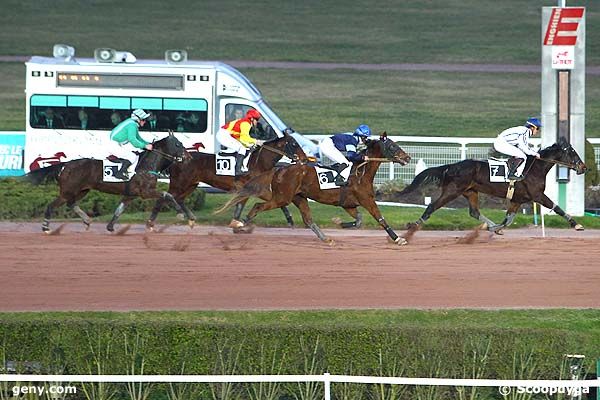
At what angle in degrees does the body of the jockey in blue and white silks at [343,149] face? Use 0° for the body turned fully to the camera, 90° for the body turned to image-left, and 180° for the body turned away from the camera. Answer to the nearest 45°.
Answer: approximately 270°

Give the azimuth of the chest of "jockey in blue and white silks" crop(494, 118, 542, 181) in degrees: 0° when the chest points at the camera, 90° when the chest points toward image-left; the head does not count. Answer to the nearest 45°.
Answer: approximately 270°

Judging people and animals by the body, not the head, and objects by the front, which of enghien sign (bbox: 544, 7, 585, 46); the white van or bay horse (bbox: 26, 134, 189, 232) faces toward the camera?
the enghien sign

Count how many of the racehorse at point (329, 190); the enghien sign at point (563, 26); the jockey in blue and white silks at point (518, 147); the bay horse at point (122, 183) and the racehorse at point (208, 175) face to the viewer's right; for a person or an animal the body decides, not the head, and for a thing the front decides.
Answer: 4

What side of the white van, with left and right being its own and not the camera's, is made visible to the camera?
right

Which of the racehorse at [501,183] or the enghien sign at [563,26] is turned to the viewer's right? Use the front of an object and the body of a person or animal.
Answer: the racehorse

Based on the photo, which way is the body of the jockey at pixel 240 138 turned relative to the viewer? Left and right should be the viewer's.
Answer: facing to the right of the viewer

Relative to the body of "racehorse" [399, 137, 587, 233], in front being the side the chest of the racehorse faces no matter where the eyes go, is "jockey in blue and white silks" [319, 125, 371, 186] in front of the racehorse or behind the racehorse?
behind

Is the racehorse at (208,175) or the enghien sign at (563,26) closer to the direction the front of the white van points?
the enghien sign

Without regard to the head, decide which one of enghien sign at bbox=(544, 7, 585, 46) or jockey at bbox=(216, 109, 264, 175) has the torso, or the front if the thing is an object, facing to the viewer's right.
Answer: the jockey

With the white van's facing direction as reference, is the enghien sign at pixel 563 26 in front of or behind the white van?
in front

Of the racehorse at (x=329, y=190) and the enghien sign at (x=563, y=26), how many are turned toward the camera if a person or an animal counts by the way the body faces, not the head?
1

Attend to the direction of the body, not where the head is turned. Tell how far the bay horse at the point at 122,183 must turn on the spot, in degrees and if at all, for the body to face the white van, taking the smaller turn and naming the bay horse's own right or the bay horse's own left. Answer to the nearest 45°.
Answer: approximately 90° to the bay horse's own left

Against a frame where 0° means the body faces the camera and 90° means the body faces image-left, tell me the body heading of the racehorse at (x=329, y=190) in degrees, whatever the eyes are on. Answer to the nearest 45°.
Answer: approximately 270°

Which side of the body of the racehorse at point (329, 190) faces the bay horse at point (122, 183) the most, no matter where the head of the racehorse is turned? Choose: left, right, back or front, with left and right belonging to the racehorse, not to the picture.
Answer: back

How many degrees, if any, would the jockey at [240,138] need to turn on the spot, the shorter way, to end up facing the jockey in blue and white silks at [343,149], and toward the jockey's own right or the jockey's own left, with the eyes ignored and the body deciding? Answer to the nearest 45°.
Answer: approximately 45° to the jockey's own right

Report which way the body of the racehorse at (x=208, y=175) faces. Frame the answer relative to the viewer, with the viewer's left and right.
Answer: facing to the right of the viewer
